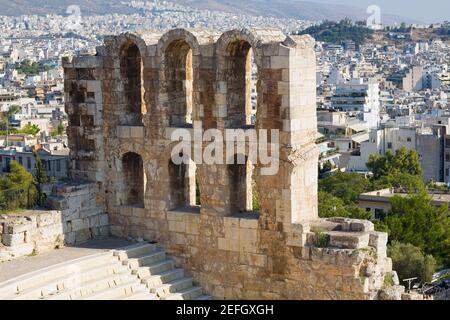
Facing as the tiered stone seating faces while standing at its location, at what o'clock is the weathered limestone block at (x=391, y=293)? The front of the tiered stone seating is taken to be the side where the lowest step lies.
The weathered limestone block is roughly at 11 o'clock from the tiered stone seating.

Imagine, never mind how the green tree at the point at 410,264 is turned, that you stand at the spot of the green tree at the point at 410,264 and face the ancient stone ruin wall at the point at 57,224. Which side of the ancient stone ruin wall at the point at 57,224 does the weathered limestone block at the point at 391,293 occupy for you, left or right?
left

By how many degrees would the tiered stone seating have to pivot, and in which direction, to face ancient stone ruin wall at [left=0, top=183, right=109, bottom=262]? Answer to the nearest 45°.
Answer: approximately 180°

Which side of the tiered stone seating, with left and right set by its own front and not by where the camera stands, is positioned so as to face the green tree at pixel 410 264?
left

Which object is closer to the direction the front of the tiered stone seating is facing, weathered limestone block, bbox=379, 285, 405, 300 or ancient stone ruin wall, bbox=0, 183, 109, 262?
the weathered limestone block

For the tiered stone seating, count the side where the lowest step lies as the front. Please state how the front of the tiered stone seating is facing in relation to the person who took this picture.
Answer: facing the viewer and to the right of the viewer

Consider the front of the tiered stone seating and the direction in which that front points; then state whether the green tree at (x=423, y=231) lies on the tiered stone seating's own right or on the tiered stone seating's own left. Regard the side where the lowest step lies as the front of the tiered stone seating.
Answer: on the tiered stone seating's own left

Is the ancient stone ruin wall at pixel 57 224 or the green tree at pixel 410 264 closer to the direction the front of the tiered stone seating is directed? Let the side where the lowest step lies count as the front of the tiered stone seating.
the green tree

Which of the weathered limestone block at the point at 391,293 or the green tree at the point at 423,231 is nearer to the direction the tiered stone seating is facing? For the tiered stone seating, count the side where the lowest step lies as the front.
the weathered limestone block

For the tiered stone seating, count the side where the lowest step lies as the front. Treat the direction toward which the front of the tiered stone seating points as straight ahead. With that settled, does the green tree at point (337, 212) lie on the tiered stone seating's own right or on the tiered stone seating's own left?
on the tiered stone seating's own left
